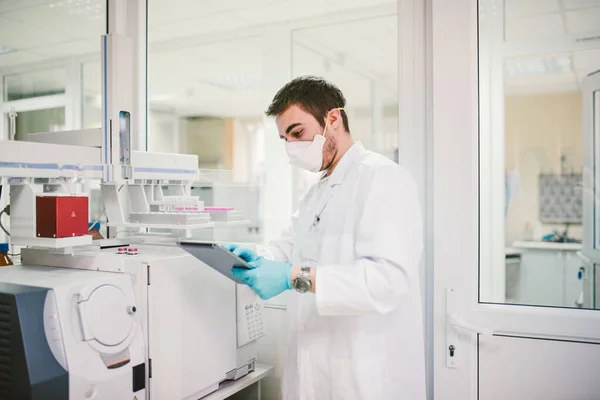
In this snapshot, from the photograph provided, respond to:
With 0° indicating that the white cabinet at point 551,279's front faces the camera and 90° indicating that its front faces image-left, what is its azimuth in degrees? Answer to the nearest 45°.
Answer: approximately 0°

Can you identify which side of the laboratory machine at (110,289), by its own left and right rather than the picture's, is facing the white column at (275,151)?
left

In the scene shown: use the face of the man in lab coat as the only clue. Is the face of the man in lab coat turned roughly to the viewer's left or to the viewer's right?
to the viewer's left

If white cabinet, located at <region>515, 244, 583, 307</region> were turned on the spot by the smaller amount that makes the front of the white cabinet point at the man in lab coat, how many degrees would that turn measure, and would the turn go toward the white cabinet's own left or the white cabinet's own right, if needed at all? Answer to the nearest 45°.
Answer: approximately 45° to the white cabinet's own right

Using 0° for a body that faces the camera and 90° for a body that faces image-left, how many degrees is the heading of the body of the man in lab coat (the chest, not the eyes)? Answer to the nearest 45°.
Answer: approximately 45°

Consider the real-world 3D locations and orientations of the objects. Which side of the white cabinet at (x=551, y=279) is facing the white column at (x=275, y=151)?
right

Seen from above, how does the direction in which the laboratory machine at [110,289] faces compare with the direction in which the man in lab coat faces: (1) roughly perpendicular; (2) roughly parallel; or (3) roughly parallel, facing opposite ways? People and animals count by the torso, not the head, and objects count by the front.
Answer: roughly perpendicular

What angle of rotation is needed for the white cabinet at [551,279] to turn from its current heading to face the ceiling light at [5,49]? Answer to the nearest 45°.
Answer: approximately 90° to its right

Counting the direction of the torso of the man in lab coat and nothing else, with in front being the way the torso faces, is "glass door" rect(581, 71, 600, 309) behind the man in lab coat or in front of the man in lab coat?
behind
